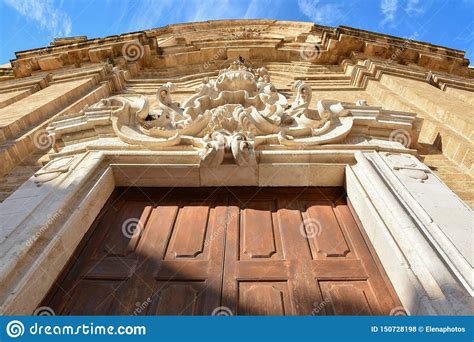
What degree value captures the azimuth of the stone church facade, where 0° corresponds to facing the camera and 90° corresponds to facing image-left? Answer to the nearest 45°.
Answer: approximately 0°

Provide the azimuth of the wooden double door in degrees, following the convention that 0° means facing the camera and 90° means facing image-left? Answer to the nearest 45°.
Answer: approximately 0°
